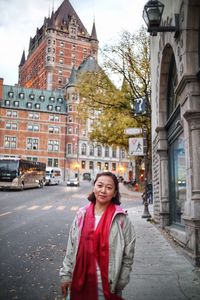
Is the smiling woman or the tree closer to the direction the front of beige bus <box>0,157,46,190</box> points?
the smiling woman

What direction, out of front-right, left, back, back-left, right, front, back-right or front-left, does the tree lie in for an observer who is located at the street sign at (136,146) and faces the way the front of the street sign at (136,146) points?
back

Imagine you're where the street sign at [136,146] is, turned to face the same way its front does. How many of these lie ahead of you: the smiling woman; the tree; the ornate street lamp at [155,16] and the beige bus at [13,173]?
2

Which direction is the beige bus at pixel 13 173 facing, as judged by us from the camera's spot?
facing the viewer and to the left of the viewer

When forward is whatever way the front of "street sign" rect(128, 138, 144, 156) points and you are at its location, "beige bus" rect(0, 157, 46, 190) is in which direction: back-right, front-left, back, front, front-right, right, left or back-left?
back-right

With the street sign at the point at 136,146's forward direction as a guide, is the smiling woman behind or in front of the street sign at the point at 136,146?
in front

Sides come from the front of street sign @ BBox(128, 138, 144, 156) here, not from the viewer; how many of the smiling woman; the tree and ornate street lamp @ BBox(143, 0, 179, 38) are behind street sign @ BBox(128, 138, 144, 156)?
1

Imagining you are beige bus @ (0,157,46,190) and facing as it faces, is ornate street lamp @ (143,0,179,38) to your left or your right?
on your left

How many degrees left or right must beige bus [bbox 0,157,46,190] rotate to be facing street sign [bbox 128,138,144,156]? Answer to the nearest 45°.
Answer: approximately 45° to its left

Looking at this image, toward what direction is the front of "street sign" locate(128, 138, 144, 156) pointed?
toward the camera

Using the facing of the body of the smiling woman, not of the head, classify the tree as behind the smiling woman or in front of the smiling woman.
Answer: behind

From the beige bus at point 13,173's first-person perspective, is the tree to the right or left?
on its left

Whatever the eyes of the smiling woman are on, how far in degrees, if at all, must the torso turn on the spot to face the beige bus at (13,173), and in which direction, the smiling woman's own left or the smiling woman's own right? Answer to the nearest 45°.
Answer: approximately 180°

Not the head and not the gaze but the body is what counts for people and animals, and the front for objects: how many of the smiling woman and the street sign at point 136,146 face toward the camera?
2

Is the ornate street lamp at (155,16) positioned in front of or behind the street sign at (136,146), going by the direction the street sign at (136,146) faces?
in front
